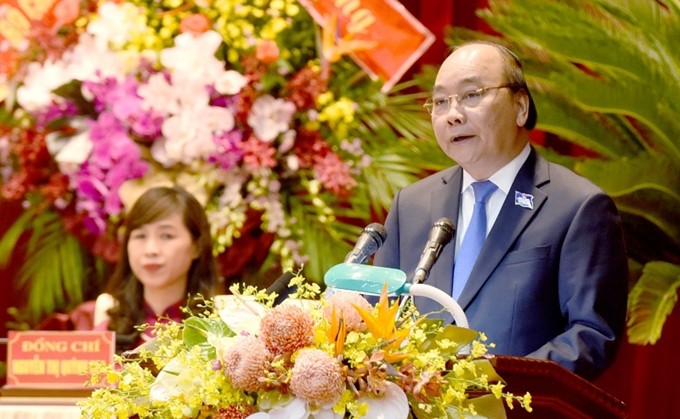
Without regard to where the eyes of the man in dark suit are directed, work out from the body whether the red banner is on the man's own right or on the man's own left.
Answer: on the man's own right

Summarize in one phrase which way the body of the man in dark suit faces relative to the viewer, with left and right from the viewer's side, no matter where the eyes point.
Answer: facing the viewer and to the left of the viewer

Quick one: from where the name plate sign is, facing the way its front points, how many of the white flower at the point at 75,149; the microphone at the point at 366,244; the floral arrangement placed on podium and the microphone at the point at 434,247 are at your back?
1

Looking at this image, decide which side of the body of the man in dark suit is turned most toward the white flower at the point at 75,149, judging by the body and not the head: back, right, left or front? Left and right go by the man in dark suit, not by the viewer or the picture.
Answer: right

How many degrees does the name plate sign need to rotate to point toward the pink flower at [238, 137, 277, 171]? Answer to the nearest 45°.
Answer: approximately 135° to its left

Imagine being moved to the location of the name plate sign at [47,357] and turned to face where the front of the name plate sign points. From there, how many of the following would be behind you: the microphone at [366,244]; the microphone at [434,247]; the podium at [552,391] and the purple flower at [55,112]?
1

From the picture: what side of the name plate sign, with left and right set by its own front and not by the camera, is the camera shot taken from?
front

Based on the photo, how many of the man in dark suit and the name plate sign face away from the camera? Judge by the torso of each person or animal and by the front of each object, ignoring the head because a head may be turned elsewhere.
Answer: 0
